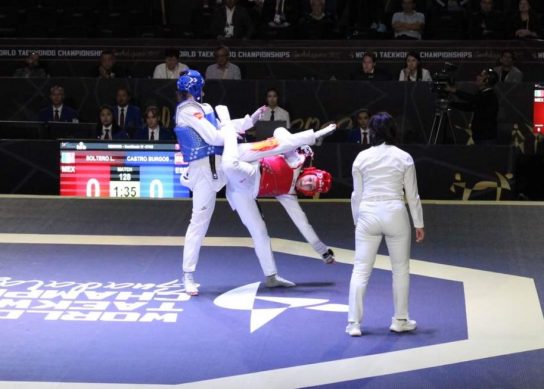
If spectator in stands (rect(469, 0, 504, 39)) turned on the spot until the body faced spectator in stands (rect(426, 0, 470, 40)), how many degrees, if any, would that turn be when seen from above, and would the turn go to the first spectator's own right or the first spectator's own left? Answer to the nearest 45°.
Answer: approximately 90° to the first spectator's own right

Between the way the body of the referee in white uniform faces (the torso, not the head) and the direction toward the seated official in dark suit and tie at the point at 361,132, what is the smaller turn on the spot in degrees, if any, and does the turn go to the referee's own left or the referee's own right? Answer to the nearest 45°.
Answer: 0° — they already face them

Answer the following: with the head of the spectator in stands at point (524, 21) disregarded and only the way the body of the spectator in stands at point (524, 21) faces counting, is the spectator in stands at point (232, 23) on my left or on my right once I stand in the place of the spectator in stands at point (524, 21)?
on my right

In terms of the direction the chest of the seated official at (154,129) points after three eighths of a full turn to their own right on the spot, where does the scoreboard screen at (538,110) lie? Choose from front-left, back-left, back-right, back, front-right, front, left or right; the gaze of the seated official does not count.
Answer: back-right

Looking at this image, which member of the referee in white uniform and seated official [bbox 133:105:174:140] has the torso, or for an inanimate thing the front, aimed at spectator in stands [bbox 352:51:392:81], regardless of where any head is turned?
the referee in white uniform

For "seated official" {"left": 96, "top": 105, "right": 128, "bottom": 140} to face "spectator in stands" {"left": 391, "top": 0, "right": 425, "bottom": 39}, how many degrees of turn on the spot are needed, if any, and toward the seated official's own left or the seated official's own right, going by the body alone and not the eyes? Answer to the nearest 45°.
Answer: approximately 90° to the seated official's own left

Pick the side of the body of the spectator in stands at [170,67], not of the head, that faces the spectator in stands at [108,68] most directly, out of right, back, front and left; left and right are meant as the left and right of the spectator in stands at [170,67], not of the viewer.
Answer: right

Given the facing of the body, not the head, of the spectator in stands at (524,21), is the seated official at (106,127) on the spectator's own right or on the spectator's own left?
on the spectator's own right
